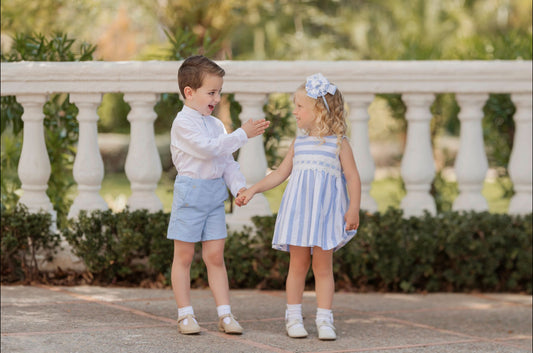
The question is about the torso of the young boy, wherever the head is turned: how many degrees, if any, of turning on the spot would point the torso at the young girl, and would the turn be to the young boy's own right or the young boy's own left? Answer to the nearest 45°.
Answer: approximately 45° to the young boy's own left

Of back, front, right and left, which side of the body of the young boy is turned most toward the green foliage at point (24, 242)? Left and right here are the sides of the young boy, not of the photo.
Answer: back

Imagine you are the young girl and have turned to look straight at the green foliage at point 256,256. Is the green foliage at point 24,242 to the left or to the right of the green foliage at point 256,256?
left

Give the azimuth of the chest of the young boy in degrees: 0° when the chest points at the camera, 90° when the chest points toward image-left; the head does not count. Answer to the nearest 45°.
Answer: approximately 315°

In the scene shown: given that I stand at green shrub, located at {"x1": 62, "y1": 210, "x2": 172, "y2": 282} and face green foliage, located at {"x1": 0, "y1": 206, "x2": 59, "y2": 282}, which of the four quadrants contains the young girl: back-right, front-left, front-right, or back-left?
back-left

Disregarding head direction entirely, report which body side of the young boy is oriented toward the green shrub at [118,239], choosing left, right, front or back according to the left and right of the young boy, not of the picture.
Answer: back

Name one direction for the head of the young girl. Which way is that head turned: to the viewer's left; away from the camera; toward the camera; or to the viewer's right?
to the viewer's left

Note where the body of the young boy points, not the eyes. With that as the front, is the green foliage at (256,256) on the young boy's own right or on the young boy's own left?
on the young boy's own left
